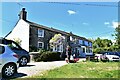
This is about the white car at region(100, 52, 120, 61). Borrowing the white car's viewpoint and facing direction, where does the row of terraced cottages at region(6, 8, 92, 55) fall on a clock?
The row of terraced cottages is roughly at 7 o'clock from the white car.

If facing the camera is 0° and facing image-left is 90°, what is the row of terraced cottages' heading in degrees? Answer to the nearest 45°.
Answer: approximately 315°

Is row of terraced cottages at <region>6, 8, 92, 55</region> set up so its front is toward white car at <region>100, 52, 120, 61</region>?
yes

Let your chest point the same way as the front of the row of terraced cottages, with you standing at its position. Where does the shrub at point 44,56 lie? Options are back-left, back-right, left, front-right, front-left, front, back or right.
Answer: front-right

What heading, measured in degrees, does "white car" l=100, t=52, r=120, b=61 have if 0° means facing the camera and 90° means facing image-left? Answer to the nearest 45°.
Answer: approximately 270°

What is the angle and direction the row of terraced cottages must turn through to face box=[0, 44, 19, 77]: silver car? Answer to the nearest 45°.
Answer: approximately 45° to its right
